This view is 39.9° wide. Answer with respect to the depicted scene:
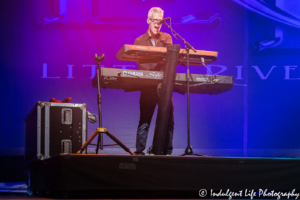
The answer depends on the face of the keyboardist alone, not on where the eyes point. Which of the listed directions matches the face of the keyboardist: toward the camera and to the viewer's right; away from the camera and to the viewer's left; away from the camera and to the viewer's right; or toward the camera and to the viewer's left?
toward the camera and to the viewer's right

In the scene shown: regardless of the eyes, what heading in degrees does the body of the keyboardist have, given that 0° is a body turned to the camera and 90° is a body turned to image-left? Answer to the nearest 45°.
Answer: approximately 0°

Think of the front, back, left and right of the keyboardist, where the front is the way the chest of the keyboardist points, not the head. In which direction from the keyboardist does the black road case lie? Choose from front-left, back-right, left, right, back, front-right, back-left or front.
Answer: right
